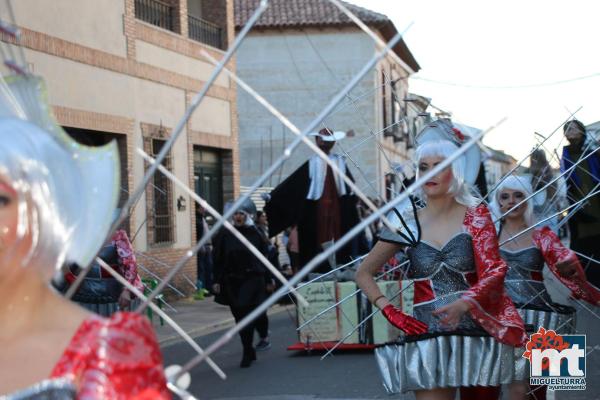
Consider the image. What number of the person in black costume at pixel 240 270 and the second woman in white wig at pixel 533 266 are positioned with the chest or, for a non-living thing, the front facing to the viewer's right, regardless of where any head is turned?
0

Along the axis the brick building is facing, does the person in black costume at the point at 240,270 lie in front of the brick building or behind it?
in front

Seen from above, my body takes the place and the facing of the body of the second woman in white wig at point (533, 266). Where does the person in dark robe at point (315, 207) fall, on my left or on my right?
on my right

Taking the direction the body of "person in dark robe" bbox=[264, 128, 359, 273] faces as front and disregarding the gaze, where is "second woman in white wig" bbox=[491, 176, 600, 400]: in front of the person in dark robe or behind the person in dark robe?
in front

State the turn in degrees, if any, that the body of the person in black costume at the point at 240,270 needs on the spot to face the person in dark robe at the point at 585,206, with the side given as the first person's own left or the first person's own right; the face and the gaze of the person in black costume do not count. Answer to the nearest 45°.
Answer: approximately 90° to the first person's own left

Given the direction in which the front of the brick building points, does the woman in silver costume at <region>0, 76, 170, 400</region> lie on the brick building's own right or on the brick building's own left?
on the brick building's own right

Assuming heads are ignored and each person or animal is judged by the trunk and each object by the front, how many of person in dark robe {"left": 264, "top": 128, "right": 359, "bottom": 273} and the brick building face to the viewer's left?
0

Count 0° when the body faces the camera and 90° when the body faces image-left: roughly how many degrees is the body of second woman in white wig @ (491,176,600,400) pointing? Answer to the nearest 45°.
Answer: approximately 45°

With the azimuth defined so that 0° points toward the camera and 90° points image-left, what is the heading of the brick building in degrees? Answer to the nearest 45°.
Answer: approximately 315°
